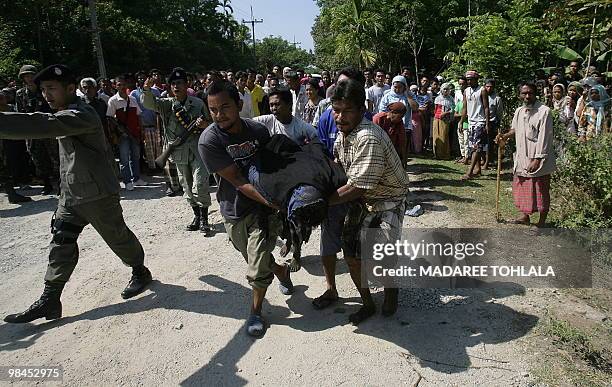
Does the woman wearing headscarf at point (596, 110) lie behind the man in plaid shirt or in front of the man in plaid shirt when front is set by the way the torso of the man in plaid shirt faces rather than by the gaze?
behind

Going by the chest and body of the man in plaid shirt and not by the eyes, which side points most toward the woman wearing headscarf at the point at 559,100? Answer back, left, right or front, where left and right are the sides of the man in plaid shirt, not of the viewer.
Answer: back

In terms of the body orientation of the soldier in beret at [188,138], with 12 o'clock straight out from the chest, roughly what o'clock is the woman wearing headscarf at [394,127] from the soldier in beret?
The woman wearing headscarf is roughly at 9 o'clock from the soldier in beret.

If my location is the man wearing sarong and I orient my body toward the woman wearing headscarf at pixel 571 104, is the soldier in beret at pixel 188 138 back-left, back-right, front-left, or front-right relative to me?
back-left

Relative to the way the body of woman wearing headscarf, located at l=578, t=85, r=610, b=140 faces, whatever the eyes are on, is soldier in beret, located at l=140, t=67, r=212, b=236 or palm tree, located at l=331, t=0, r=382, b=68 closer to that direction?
the soldier in beret

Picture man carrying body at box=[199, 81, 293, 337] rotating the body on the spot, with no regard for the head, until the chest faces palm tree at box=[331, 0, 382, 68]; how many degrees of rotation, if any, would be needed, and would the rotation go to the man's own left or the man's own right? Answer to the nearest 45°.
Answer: approximately 180°

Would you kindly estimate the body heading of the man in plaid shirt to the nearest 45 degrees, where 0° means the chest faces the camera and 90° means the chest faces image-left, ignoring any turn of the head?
approximately 45°

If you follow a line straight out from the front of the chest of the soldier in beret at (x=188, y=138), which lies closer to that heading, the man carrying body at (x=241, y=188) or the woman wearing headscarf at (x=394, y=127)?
the man carrying body

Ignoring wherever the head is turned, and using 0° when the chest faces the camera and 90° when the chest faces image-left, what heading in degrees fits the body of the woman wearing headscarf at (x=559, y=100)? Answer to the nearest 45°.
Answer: approximately 45°

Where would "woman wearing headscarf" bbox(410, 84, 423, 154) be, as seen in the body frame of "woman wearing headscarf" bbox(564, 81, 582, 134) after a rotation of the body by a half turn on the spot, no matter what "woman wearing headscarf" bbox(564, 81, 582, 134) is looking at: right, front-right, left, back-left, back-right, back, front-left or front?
back-left

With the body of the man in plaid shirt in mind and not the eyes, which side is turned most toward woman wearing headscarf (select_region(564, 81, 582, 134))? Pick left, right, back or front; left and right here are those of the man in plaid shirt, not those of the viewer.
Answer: back

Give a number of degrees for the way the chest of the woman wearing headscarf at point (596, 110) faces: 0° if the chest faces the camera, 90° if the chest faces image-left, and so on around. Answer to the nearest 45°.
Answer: approximately 45°
